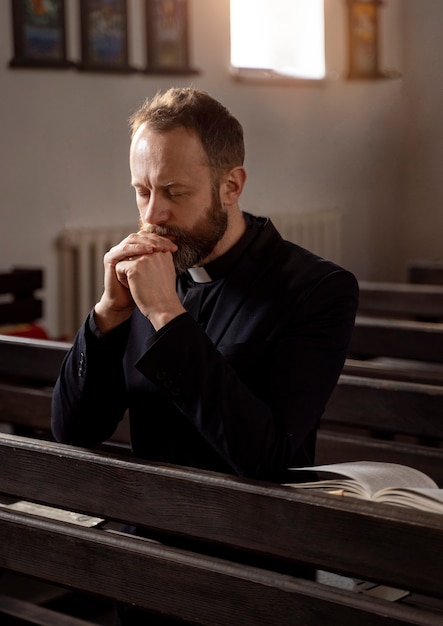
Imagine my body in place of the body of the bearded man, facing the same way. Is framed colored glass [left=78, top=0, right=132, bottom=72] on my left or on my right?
on my right

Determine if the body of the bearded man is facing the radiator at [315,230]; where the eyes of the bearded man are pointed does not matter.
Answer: no

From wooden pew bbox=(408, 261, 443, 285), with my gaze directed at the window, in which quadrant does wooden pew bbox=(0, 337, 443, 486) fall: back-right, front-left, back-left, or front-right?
back-left

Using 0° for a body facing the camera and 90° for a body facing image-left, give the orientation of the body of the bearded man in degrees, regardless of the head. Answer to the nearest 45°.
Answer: approximately 45°

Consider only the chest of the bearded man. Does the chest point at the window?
no

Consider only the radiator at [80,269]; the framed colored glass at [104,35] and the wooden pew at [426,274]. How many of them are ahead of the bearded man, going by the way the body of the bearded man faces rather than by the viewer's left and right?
0

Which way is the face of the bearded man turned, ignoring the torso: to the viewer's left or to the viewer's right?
to the viewer's left

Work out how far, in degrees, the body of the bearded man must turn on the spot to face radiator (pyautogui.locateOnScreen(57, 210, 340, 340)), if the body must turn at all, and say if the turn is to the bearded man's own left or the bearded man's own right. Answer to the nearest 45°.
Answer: approximately 135° to the bearded man's own right

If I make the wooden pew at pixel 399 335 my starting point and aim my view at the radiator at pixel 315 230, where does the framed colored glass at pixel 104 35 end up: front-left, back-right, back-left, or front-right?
front-left

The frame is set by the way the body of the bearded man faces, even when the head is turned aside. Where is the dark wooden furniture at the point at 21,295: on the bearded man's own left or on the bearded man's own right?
on the bearded man's own right

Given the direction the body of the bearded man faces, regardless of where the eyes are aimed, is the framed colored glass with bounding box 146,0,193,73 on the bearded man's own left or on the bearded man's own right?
on the bearded man's own right

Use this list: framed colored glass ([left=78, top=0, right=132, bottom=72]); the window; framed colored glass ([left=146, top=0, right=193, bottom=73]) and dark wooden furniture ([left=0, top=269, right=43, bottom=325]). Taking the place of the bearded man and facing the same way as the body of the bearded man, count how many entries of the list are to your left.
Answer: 0
